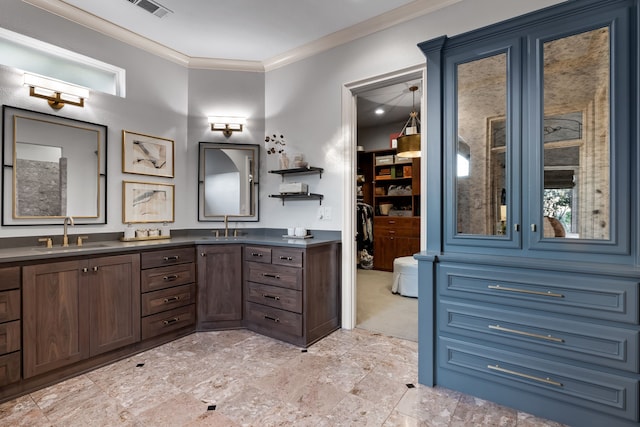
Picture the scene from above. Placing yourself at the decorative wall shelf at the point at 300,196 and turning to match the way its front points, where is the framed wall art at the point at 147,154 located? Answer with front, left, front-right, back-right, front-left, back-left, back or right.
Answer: front-right

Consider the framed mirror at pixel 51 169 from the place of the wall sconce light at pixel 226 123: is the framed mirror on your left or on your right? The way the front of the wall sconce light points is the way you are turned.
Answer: on your right

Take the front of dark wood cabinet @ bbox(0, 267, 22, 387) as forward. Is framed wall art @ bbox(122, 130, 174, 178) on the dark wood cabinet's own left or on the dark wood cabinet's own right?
on the dark wood cabinet's own left

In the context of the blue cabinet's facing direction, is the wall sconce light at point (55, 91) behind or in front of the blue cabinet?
in front

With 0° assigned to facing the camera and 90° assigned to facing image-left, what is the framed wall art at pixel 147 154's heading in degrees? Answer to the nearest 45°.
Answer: approximately 315°

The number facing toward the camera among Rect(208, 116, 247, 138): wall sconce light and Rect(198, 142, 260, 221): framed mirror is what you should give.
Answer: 2

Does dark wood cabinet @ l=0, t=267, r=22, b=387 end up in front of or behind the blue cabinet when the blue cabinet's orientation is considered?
in front
